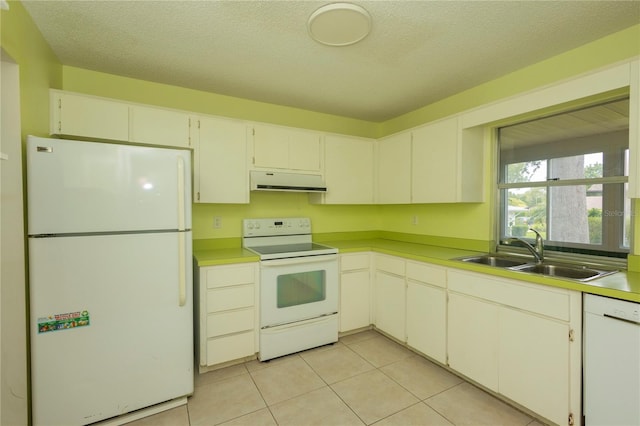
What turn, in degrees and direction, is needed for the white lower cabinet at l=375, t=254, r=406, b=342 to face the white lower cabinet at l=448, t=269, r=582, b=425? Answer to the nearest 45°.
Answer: approximately 90° to its left

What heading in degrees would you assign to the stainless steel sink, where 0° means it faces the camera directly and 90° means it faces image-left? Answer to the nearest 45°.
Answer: approximately 45°

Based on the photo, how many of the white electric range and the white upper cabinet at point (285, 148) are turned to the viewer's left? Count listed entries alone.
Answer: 0

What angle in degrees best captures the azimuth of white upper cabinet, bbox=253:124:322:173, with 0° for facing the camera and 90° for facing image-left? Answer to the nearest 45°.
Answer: approximately 315°

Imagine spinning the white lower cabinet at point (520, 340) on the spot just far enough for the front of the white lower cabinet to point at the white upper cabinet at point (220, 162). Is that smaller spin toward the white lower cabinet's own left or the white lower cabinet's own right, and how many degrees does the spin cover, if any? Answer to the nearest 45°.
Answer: approximately 45° to the white lower cabinet's own right

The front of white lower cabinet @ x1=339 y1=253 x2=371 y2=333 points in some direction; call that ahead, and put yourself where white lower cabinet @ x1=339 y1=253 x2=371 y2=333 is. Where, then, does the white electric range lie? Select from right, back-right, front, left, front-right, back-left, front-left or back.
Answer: right

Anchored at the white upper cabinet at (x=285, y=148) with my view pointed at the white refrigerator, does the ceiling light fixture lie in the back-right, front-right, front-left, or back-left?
front-left

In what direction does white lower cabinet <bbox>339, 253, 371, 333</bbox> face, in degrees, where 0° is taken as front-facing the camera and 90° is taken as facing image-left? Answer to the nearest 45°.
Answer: approximately 315°

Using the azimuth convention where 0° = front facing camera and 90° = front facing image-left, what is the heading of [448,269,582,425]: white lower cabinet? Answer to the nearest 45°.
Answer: approximately 45°

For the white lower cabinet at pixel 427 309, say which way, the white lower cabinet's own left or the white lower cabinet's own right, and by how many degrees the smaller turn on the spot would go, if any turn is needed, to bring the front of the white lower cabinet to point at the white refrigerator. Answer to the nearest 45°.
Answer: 0° — it already faces it

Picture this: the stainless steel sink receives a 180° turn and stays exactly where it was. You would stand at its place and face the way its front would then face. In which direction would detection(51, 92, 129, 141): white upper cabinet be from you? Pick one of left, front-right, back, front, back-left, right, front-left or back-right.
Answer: back

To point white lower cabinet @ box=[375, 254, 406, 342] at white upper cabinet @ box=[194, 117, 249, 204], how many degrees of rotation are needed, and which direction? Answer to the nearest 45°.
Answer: approximately 45° to its right

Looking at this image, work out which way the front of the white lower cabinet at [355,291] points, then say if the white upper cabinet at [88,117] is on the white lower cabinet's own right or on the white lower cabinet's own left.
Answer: on the white lower cabinet's own right
